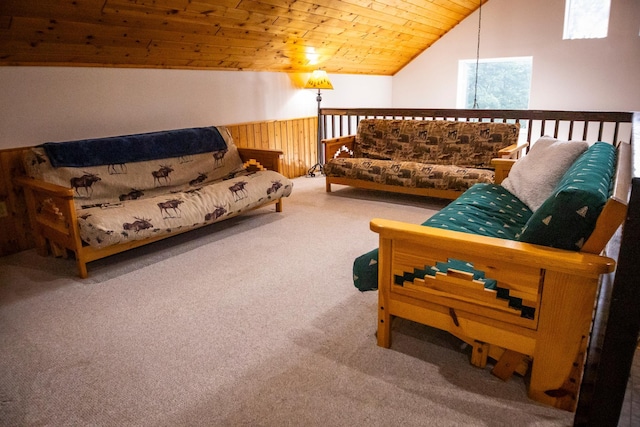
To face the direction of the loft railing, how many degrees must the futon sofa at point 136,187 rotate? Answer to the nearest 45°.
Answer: approximately 45° to its left

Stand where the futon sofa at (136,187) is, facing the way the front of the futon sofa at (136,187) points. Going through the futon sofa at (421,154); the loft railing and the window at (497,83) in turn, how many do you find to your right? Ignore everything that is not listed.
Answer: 0

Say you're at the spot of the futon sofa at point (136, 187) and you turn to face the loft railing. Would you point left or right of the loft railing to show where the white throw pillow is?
right

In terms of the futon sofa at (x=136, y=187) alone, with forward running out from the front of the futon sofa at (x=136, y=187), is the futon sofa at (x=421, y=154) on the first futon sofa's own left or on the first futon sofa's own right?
on the first futon sofa's own left

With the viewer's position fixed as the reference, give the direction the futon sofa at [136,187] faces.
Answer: facing the viewer and to the right of the viewer

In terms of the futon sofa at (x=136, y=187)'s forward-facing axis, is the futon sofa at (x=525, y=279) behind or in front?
in front

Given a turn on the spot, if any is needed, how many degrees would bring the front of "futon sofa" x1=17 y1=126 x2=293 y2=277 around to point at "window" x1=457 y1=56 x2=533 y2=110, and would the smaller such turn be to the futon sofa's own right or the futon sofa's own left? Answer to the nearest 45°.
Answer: approximately 45° to the futon sofa's own left

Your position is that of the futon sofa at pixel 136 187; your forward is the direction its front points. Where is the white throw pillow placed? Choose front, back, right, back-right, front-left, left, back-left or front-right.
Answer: front

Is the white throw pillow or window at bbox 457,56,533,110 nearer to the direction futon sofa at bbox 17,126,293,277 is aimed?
the white throw pillow

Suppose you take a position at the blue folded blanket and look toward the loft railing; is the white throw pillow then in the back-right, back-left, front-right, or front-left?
front-right
